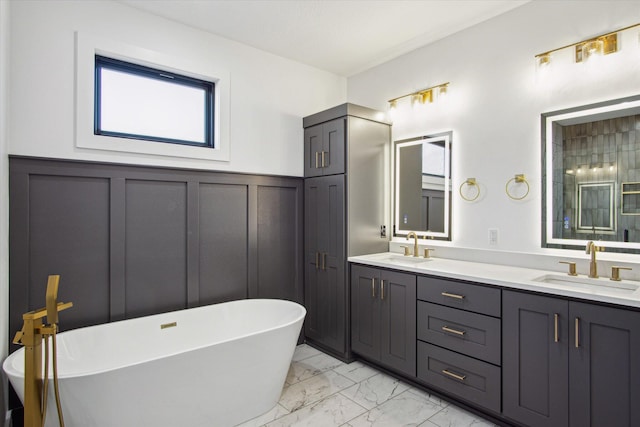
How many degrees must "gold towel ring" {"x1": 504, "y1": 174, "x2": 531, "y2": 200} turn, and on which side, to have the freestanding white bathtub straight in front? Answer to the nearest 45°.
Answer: approximately 45° to its right

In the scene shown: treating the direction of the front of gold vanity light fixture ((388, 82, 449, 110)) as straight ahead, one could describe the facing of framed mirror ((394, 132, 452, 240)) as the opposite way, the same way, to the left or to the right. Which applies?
the same way

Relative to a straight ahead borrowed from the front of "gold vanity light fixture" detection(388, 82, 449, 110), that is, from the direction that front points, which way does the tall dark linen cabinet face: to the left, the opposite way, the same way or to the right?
the same way

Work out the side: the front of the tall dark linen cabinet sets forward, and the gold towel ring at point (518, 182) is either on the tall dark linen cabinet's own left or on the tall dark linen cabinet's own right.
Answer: on the tall dark linen cabinet's own left

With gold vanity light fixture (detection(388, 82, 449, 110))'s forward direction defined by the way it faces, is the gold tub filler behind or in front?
in front

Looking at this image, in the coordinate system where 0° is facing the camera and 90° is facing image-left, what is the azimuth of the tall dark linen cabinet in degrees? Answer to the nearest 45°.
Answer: approximately 45°

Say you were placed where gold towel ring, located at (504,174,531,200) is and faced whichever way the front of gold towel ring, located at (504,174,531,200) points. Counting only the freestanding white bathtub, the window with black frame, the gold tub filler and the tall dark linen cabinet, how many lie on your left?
0

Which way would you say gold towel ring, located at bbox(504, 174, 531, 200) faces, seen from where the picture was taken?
facing the viewer

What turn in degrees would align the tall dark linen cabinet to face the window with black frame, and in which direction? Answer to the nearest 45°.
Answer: approximately 45° to its right

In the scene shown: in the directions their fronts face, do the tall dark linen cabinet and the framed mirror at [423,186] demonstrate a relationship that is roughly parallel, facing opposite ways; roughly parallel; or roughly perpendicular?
roughly parallel

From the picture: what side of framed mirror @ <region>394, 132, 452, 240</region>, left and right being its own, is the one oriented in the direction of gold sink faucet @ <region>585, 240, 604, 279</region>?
left

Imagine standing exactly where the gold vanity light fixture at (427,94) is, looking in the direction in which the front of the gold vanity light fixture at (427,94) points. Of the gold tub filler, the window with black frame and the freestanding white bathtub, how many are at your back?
0

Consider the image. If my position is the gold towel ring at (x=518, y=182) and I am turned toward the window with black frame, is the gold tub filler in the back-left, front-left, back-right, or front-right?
front-left

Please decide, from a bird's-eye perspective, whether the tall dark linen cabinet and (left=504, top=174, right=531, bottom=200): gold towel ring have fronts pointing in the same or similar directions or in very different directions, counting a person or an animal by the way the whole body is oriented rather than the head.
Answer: same or similar directions
